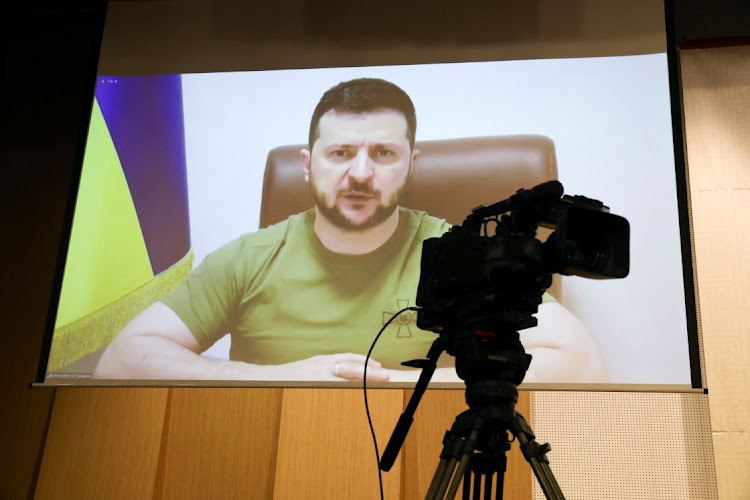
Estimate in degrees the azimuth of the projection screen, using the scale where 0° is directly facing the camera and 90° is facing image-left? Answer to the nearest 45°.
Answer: approximately 0°

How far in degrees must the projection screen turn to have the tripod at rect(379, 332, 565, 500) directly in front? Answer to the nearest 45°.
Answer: approximately 45° to its left

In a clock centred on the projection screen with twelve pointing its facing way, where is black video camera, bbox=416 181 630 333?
The black video camera is roughly at 11 o'clock from the projection screen.
